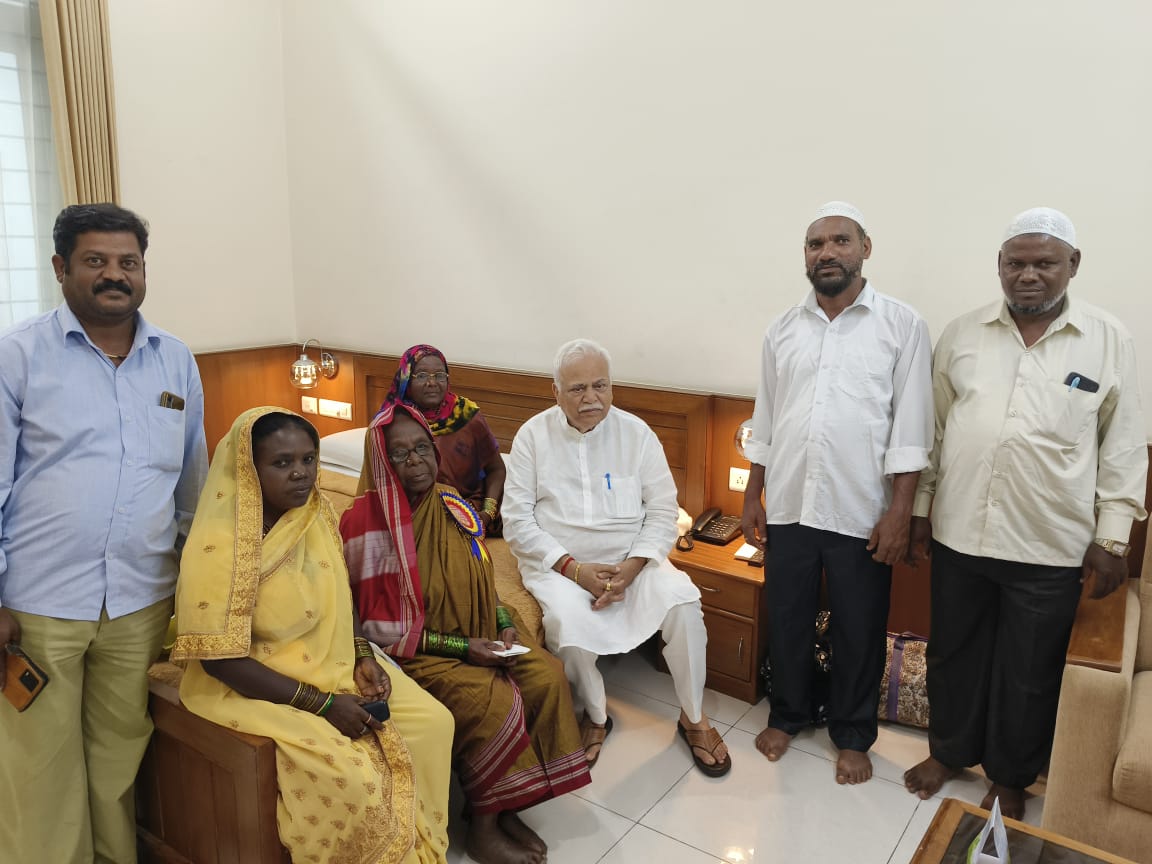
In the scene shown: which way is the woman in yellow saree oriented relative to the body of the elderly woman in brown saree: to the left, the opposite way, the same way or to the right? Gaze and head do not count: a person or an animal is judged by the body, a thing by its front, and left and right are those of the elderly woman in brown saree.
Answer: the same way

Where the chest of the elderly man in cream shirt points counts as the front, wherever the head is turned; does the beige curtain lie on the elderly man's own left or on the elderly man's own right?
on the elderly man's own right

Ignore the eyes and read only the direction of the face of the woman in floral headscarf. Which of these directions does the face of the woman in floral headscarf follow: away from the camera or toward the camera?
toward the camera

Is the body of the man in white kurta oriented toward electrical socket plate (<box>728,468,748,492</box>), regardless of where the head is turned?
no

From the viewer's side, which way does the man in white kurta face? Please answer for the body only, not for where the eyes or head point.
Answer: toward the camera

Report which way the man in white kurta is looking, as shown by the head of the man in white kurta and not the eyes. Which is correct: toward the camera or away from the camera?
toward the camera

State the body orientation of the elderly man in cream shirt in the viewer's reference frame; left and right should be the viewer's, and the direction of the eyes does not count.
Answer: facing the viewer

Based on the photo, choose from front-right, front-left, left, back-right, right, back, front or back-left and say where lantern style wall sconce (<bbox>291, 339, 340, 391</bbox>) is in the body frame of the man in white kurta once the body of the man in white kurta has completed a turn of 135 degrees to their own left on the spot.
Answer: left

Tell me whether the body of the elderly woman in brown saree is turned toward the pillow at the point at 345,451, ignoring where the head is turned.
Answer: no

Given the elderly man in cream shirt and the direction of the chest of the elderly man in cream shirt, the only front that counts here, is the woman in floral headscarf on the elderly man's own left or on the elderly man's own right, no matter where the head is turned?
on the elderly man's own right

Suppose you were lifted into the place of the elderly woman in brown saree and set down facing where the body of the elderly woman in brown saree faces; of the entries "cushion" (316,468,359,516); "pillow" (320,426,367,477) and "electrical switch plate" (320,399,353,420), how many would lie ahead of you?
0

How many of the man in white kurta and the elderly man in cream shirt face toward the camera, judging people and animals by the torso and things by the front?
2

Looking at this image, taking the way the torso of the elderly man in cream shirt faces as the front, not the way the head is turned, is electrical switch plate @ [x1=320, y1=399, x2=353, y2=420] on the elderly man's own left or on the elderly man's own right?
on the elderly man's own right

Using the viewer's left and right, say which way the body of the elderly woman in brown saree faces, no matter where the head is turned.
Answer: facing the viewer and to the right of the viewer

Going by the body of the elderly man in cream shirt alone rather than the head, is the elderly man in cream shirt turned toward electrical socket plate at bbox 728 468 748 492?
no

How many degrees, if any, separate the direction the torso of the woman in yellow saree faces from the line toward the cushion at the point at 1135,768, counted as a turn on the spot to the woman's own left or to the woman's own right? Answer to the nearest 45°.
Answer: approximately 45° to the woman's own left
